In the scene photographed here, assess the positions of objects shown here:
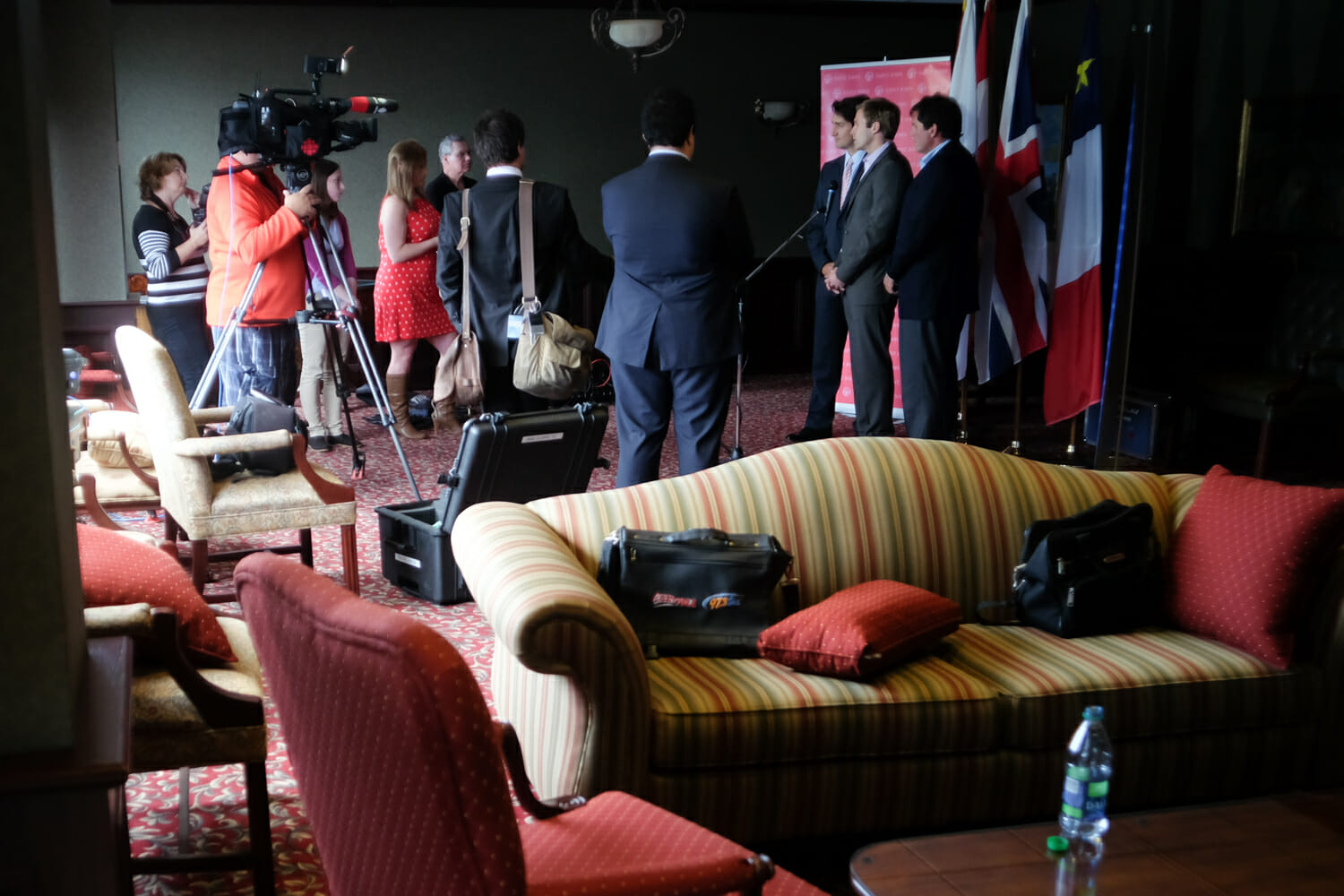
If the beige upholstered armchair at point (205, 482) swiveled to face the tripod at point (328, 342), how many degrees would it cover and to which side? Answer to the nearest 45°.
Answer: approximately 90° to its left

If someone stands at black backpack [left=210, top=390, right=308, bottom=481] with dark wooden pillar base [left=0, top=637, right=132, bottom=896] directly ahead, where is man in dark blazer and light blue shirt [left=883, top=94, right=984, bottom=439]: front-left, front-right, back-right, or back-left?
back-left

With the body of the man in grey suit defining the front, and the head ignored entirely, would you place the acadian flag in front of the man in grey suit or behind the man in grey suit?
behind

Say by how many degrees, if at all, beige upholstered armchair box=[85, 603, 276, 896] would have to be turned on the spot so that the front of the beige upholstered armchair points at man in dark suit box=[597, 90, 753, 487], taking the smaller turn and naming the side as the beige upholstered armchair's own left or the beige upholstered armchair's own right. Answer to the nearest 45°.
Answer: approximately 45° to the beige upholstered armchair's own left

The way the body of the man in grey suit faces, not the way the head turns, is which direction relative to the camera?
to the viewer's left

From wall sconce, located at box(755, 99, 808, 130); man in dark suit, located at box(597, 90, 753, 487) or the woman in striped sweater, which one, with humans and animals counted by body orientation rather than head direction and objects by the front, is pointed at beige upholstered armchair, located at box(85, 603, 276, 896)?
the wall sconce

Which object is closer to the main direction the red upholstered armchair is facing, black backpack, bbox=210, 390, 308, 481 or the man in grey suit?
the man in grey suit

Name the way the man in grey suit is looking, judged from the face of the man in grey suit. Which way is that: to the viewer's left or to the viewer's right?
to the viewer's left

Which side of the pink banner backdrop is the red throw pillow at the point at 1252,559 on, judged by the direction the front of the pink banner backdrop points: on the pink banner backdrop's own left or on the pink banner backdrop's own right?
on the pink banner backdrop's own left

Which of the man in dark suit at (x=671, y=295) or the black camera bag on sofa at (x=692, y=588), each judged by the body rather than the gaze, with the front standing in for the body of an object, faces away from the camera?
the man in dark suit

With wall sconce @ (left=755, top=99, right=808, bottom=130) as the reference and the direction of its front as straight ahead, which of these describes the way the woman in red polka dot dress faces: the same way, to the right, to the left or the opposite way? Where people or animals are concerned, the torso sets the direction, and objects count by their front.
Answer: to the left

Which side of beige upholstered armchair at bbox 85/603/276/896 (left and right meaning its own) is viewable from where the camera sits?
right

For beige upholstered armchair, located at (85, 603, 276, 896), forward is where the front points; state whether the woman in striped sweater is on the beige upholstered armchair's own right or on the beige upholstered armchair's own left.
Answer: on the beige upholstered armchair's own left

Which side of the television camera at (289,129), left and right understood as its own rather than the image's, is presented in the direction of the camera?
right

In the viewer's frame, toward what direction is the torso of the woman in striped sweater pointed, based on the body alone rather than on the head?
to the viewer's right
